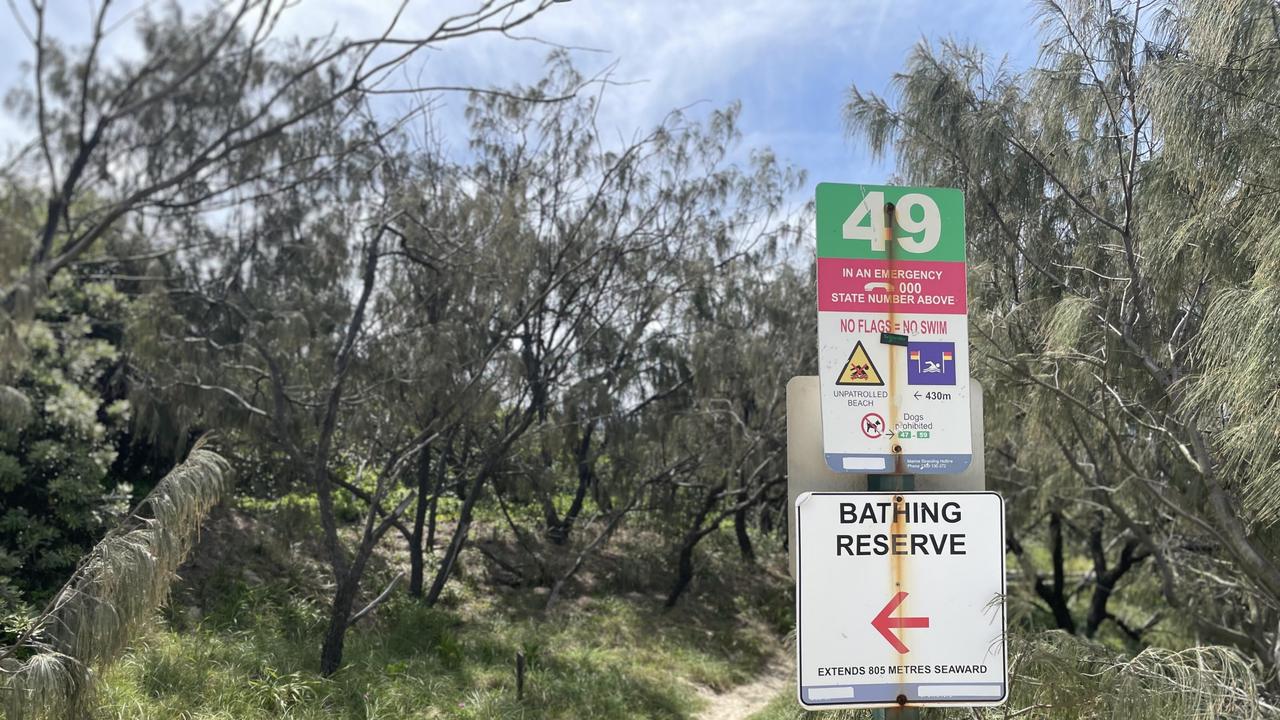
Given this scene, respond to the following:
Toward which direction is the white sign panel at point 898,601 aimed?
toward the camera

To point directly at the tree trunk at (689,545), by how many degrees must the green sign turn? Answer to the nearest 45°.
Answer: approximately 180°

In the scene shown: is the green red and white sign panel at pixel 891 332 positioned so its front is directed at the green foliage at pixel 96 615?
no

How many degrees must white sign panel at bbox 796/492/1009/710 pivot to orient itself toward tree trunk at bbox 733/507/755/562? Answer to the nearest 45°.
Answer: approximately 180°

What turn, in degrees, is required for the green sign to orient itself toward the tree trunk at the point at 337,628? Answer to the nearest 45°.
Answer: approximately 135° to its right

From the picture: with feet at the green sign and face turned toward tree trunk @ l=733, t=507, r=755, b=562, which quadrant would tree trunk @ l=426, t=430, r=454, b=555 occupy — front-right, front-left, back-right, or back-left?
front-left

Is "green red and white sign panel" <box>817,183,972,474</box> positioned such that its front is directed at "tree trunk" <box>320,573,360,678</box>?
no

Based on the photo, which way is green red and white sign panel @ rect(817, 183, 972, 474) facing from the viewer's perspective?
toward the camera

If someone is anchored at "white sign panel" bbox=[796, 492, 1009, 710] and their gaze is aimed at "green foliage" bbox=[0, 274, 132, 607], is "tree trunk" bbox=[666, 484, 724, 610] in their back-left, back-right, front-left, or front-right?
front-right

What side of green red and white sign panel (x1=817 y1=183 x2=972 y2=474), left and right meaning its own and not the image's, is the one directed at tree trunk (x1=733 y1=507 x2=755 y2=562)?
back

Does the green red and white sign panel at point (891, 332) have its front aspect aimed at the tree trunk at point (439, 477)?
no

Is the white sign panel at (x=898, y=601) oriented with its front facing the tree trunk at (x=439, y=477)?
no

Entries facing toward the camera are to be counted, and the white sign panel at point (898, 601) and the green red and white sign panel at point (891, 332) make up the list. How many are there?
2

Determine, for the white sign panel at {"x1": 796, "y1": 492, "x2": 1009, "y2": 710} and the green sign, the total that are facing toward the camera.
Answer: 2

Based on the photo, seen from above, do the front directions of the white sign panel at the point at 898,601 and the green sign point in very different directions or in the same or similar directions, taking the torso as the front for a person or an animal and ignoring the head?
same or similar directions
